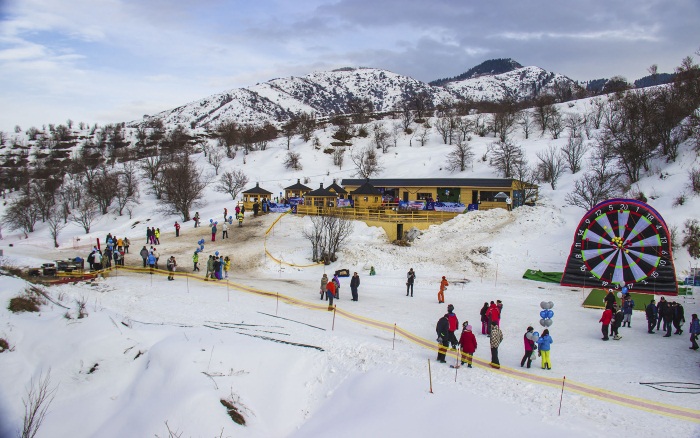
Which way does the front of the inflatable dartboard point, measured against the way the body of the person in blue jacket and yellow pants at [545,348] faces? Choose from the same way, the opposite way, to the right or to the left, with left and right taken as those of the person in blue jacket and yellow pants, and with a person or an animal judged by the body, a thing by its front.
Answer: the opposite way

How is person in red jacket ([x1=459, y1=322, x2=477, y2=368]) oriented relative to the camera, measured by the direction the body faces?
away from the camera

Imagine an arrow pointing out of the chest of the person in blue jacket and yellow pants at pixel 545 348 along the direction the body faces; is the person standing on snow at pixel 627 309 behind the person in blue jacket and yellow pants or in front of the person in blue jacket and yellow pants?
in front

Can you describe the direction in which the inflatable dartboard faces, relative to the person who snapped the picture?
facing the viewer

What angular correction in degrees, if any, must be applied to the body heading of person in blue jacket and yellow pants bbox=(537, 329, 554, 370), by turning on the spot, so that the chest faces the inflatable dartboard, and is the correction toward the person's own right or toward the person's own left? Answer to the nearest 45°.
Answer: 0° — they already face it

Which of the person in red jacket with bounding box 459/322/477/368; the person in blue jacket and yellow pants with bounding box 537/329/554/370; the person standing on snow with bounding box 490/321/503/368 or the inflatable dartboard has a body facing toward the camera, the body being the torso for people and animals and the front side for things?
the inflatable dartboard

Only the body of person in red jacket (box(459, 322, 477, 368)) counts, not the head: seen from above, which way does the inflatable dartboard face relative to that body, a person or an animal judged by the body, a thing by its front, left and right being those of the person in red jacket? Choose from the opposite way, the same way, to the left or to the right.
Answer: the opposite way

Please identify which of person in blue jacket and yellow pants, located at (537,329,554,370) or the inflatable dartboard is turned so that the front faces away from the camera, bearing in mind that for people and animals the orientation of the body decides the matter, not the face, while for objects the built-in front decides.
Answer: the person in blue jacket and yellow pants

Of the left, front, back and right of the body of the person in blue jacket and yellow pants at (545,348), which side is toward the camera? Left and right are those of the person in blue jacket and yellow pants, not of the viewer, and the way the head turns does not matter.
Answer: back

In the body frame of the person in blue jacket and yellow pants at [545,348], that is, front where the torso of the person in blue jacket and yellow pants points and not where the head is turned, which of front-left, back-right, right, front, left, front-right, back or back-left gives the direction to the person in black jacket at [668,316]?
front-right

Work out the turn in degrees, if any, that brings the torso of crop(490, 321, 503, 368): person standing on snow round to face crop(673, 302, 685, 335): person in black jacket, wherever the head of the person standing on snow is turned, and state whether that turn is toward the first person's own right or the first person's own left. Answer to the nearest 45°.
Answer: approximately 45° to the first person's own right

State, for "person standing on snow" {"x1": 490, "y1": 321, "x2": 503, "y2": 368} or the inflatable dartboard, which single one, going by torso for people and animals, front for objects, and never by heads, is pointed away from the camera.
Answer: the person standing on snow

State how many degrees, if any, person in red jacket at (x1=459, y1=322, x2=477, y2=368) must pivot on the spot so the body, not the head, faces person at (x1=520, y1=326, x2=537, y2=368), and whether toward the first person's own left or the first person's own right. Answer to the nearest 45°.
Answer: approximately 90° to the first person's own right
